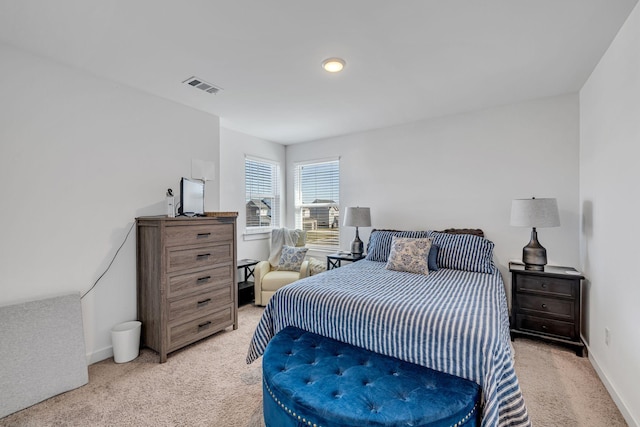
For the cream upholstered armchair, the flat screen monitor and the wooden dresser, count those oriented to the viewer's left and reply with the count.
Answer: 0

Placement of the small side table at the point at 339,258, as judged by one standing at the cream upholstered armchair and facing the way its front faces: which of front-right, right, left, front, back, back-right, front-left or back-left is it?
left

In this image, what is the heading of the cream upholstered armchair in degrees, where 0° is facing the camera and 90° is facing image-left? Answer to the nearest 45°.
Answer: approximately 0°

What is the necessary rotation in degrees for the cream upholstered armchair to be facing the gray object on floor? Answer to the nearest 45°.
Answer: approximately 45° to its right

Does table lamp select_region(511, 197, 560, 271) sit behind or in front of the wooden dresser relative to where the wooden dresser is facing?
in front

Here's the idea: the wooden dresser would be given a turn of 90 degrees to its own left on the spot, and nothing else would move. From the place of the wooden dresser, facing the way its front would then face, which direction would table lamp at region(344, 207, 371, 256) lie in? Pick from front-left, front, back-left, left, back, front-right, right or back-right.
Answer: front-right

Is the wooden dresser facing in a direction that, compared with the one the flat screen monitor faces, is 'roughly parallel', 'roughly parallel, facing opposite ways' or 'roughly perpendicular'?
roughly parallel

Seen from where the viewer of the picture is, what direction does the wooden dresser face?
facing the viewer and to the right of the viewer

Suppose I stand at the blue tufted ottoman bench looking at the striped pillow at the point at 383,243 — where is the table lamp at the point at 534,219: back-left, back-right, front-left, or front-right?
front-right
